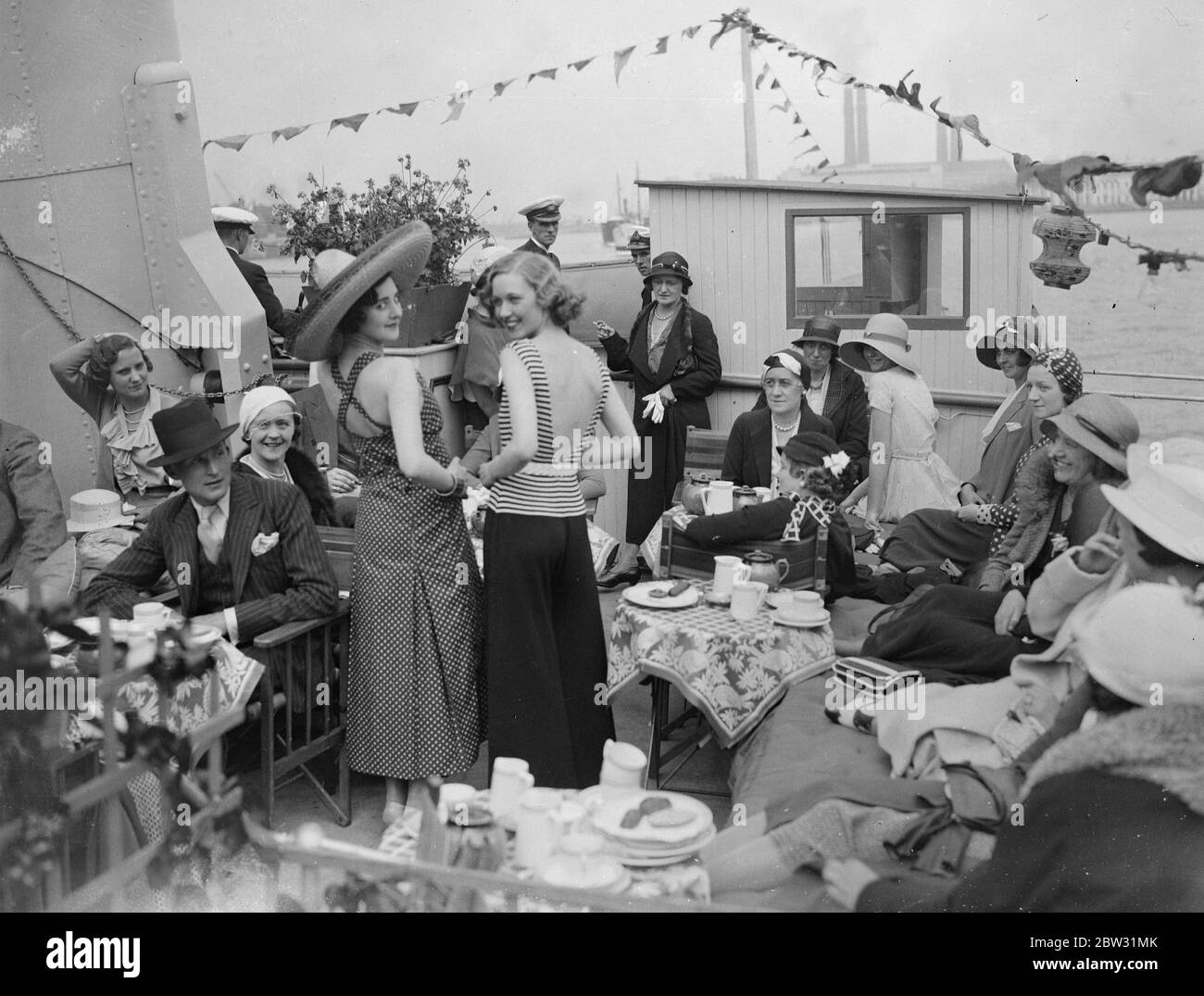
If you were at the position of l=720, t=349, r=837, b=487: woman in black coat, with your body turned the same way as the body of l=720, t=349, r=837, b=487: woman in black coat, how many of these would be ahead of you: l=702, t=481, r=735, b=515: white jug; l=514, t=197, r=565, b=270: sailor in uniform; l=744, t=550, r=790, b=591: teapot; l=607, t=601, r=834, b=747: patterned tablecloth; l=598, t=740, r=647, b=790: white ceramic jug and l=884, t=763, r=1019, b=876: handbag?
5

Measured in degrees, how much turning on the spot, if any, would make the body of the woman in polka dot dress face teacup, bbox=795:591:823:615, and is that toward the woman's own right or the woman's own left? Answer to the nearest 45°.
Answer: approximately 45° to the woman's own right

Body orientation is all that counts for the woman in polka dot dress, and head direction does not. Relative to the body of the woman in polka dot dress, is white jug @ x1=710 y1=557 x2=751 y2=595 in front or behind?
in front

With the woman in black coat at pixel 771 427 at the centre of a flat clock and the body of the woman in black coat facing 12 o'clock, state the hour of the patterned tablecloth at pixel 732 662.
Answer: The patterned tablecloth is roughly at 12 o'clock from the woman in black coat.

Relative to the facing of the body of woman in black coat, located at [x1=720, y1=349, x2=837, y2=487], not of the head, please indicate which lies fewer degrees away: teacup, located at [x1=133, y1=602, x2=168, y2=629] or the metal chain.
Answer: the teacup

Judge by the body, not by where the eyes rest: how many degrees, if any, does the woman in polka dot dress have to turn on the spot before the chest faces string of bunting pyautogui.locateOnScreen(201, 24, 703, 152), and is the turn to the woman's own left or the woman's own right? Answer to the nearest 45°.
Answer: approximately 45° to the woman's own left

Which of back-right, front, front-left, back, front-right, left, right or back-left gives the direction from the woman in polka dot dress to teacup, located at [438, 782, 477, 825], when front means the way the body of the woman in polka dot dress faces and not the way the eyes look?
back-right

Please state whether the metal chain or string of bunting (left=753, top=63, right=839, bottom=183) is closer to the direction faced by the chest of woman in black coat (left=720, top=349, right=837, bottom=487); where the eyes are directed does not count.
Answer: the metal chain

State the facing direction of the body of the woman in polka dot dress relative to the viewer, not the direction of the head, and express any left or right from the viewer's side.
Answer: facing away from the viewer and to the right of the viewer

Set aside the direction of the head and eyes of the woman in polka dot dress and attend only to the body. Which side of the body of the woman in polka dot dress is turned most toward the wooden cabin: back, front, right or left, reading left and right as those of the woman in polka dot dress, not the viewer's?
front

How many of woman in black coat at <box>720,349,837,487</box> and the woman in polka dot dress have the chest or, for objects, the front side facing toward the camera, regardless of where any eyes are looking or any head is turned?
1

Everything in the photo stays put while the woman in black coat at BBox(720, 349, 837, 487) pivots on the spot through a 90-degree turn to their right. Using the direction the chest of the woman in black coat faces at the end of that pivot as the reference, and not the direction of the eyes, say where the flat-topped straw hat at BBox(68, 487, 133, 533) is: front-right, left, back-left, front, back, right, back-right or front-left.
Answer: front-left

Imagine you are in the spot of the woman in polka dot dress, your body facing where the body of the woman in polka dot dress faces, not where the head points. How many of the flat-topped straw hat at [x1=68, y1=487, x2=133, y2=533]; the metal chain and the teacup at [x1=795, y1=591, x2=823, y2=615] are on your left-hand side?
2

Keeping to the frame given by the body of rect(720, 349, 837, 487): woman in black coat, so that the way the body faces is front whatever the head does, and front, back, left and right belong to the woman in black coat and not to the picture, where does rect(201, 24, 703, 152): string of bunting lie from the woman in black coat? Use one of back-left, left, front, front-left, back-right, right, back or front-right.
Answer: right
